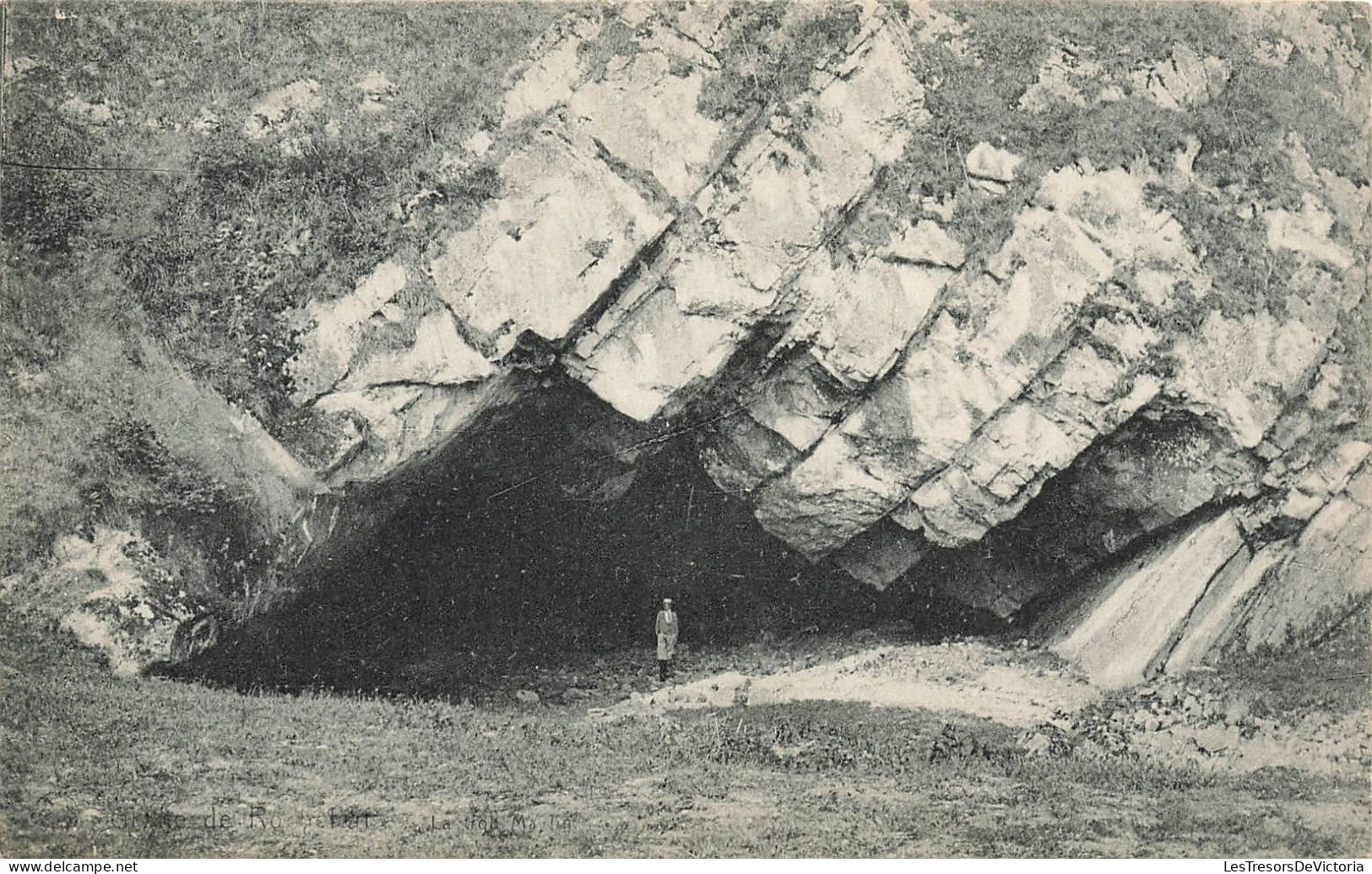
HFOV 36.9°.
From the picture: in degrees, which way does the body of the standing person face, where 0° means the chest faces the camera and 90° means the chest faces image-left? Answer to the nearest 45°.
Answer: approximately 0°
